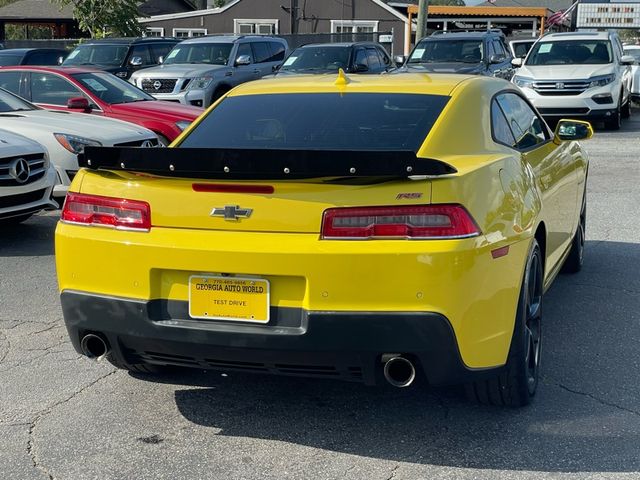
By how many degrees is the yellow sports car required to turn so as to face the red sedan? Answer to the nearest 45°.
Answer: approximately 45° to its left

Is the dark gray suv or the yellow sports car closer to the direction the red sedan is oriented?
the yellow sports car

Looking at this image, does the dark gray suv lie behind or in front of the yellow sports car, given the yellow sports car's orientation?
in front

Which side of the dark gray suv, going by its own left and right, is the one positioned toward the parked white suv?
left

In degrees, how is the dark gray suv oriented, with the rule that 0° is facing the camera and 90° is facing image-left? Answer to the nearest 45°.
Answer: approximately 45°

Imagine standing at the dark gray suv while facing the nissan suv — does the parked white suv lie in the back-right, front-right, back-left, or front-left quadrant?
back-left

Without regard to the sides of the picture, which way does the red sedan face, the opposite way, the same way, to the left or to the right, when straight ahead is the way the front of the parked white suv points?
to the left

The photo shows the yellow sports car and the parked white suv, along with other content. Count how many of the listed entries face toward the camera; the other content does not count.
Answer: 1

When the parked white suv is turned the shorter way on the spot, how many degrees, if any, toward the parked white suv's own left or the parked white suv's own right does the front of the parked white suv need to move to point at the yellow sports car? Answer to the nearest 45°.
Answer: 0° — it already faces it
